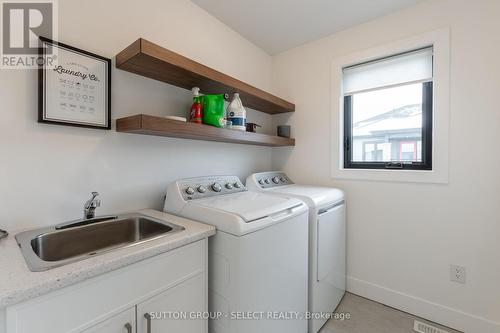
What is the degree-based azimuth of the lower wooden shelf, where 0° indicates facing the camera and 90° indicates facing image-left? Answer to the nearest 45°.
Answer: approximately 315°

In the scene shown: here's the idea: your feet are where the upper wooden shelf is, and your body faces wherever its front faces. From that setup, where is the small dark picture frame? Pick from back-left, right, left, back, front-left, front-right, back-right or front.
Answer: left

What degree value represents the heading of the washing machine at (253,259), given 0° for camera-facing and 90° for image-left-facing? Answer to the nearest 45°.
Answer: approximately 315°

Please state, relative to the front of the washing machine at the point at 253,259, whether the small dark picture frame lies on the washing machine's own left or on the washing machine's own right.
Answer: on the washing machine's own left

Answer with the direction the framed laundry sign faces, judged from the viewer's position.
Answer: facing the viewer and to the right of the viewer

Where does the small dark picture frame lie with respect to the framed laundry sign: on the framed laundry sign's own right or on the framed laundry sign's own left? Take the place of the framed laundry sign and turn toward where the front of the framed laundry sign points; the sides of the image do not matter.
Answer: on the framed laundry sign's own left

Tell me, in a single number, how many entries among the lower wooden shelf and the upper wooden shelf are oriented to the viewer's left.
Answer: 0

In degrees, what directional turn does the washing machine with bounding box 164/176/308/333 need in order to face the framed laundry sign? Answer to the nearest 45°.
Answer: approximately 135° to its right
